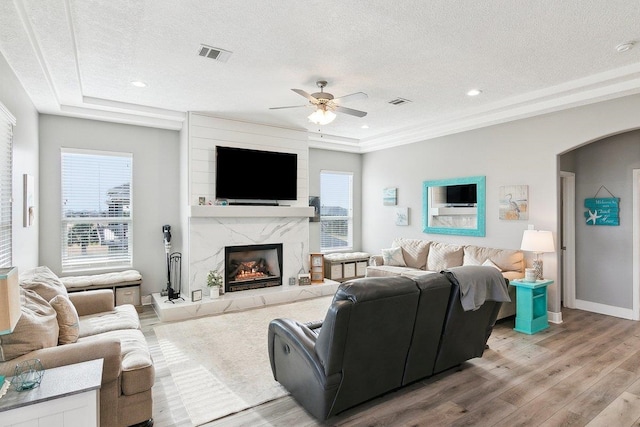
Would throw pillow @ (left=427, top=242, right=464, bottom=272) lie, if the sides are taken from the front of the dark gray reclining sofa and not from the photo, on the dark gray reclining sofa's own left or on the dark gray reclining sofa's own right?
on the dark gray reclining sofa's own right

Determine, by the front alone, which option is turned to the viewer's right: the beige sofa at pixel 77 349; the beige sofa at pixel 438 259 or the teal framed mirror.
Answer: the beige sofa at pixel 77 349

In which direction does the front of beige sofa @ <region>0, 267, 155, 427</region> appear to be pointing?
to the viewer's right

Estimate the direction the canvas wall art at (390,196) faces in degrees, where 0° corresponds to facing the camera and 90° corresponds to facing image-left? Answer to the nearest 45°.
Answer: approximately 45°

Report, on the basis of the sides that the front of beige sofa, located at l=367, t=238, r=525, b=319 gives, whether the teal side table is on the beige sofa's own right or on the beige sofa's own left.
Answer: on the beige sofa's own left

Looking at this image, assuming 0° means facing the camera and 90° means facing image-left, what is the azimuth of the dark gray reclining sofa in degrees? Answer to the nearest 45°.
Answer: approximately 135°

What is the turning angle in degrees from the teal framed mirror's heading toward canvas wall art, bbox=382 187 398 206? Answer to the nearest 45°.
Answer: approximately 90° to its right

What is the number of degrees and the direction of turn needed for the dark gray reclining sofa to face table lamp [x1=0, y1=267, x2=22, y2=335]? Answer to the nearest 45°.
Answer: approximately 90° to its left
